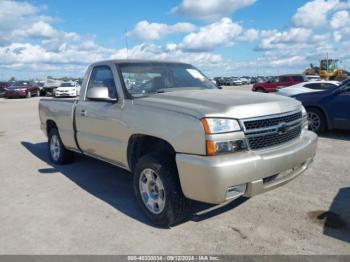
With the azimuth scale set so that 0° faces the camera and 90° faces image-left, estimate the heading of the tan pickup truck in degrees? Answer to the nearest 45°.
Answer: approximately 315°

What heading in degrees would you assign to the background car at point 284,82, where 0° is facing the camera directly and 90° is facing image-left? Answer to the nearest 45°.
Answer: approximately 90°

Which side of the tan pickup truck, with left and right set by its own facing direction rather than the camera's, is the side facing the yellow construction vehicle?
left

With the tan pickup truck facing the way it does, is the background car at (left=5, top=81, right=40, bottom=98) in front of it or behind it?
behind

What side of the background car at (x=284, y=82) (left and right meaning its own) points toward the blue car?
left

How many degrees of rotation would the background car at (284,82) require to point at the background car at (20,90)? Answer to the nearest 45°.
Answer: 0° — it already faces it

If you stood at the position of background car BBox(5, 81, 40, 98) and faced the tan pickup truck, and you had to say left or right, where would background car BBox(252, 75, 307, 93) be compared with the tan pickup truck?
left

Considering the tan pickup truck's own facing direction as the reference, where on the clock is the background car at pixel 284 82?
The background car is roughly at 8 o'clock from the tan pickup truck.

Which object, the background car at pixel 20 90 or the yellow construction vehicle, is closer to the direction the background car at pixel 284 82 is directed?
the background car

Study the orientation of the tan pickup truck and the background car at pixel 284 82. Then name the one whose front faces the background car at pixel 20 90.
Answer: the background car at pixel 284 82
